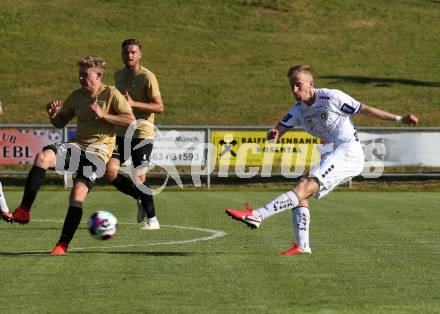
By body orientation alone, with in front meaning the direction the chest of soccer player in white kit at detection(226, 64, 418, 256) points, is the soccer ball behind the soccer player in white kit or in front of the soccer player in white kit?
in front

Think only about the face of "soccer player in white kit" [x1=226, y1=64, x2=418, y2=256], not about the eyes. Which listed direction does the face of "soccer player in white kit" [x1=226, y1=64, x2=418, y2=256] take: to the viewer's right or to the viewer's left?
to the viewer's left

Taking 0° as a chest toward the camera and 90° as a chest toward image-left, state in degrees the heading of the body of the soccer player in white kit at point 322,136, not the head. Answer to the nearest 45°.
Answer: approximately 45°
